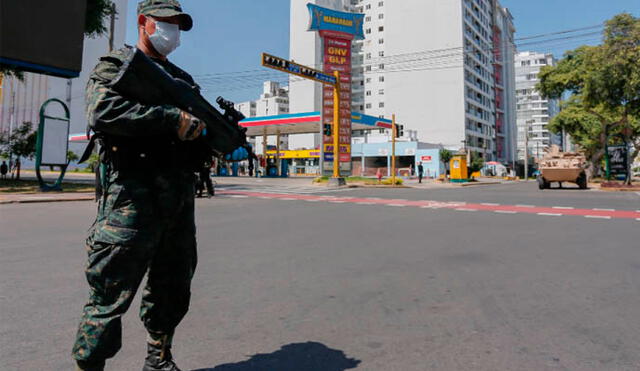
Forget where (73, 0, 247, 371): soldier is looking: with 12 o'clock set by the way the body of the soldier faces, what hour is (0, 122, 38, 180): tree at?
The tree is roughly at 7 o'clock from the soldier.

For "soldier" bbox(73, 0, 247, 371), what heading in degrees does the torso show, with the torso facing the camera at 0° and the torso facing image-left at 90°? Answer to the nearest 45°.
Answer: approximately 315°

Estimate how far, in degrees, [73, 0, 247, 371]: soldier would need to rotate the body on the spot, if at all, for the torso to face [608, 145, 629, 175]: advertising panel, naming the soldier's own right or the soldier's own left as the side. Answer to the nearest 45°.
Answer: approximately 90° to the soldier's own left

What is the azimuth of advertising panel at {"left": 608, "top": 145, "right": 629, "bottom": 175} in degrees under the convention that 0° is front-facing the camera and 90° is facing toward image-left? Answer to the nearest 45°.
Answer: approximately 0°

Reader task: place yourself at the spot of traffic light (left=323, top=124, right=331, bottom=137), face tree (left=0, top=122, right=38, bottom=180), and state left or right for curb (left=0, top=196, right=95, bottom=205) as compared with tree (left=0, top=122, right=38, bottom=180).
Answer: left

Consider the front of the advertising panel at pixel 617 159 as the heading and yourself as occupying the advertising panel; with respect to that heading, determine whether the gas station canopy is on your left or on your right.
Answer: on your right
